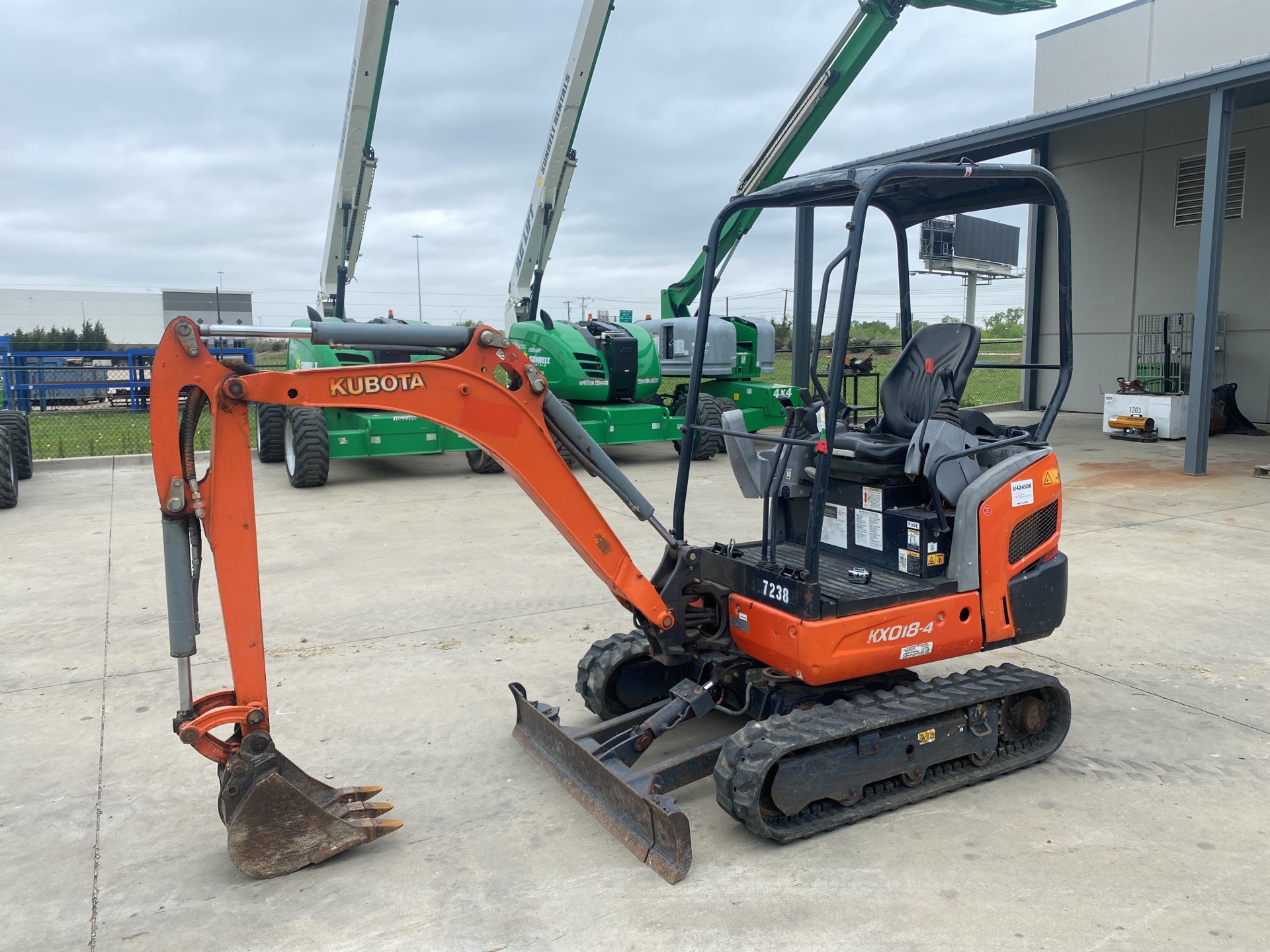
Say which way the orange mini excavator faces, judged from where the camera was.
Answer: facing the viewer and to the left of the viewer

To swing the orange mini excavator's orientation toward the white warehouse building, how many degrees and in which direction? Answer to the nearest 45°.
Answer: approximately 90° to its right

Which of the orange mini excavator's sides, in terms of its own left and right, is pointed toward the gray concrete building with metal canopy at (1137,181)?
back

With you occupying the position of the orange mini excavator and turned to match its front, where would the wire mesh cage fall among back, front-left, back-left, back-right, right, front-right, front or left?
back

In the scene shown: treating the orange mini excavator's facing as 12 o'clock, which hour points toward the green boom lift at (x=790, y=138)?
The green boom lift is roughly at 5 o'clock from the orange mini excavator.

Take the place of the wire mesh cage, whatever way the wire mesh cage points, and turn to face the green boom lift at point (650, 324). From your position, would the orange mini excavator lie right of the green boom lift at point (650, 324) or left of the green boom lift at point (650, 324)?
left

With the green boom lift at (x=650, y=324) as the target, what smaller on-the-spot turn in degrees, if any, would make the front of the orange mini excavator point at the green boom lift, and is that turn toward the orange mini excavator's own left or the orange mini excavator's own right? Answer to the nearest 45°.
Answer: approximately 135° to the orange mini excavator's own right

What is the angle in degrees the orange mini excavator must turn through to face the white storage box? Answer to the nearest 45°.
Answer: approximately 180°

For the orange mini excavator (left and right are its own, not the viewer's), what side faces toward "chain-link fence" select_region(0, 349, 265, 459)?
right
